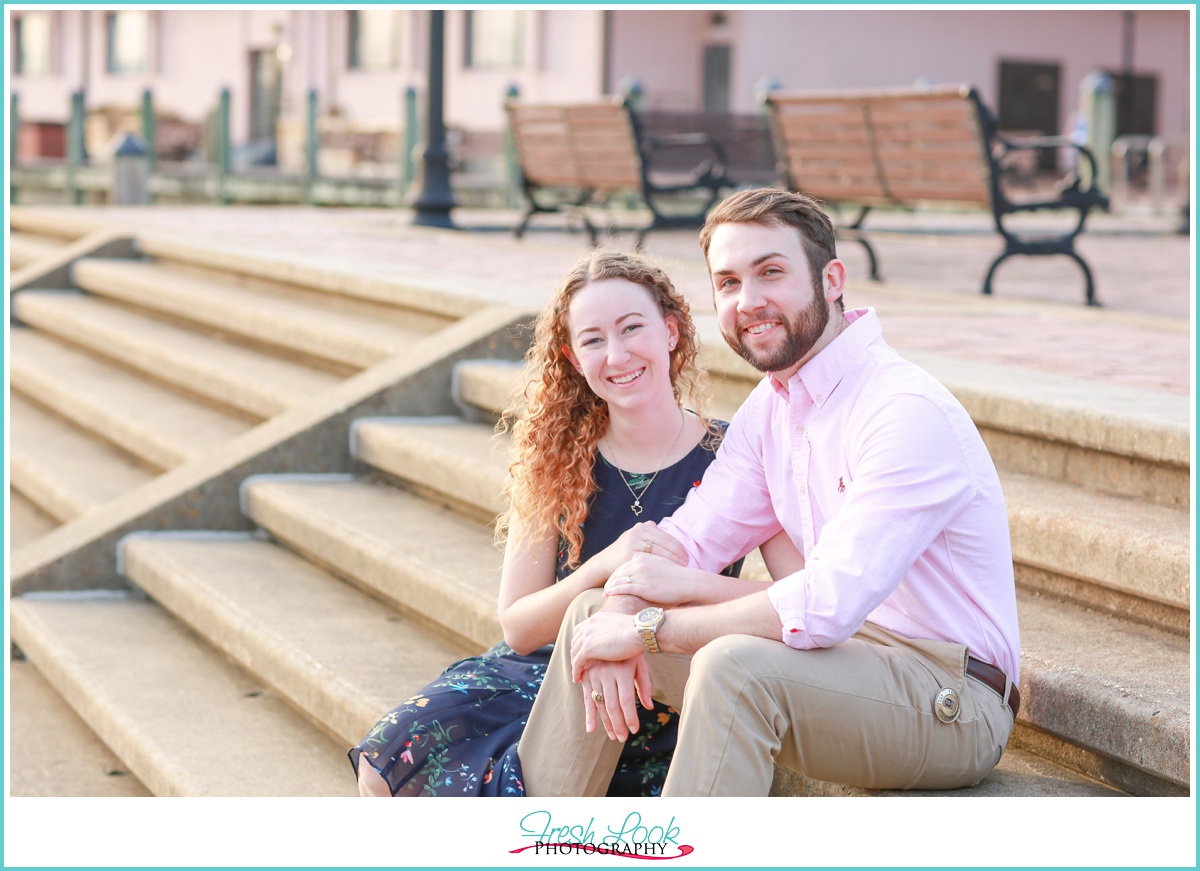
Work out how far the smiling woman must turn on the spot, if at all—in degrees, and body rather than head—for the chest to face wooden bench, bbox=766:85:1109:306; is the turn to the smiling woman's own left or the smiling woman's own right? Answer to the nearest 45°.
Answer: approximately 180°

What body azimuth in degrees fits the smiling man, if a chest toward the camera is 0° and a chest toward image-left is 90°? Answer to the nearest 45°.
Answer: approximately 45°

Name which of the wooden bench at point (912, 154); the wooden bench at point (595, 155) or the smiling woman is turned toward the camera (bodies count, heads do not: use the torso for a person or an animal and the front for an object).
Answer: the smiling woman

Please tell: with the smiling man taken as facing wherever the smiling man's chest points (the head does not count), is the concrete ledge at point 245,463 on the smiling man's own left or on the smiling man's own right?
on the smiling man's own right

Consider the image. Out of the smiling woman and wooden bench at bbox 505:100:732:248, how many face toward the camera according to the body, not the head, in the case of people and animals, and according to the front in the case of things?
1

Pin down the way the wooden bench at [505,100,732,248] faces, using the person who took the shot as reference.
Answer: facing away from the viewer and to the right of the viewer

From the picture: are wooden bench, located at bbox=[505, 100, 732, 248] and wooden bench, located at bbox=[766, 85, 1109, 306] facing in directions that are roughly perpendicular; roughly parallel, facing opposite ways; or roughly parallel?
roughly parallel

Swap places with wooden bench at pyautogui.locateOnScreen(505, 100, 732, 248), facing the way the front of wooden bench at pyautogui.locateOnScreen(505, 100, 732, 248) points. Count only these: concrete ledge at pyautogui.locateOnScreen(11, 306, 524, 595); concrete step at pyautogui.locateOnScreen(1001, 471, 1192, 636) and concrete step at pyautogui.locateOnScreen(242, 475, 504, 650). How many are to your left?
0

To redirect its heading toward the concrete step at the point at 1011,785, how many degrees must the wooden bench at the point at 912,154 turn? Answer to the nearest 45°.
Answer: approximately 135° to its right

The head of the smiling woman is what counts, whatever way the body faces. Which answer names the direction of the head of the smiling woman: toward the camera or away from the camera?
toward the camera

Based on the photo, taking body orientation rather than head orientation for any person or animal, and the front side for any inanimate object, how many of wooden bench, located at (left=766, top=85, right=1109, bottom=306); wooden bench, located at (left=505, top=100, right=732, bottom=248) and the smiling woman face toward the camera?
1

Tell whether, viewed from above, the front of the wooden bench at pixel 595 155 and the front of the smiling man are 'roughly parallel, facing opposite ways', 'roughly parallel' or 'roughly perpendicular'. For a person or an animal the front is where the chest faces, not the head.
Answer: roughly parallel, facing opposite ways

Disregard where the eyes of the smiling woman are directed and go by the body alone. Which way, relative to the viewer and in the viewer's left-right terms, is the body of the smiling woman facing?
facing the viewer

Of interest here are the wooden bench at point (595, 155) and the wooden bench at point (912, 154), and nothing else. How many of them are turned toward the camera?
0
